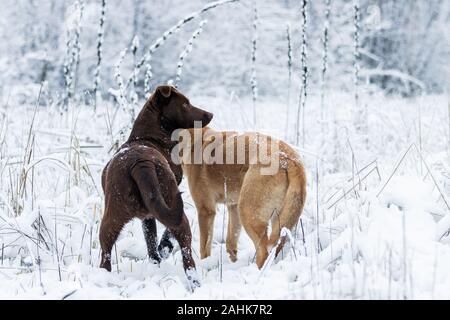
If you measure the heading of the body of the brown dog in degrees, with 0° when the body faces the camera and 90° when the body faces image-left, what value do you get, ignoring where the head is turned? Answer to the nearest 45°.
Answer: approximately 180°

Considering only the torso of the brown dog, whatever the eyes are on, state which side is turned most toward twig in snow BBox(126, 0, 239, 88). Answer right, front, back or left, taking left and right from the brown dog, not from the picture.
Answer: front

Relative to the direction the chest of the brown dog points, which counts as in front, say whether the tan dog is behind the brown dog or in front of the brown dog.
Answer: in front

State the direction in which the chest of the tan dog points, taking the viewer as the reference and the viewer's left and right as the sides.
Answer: facing away from the viewer and to the left of the viewer

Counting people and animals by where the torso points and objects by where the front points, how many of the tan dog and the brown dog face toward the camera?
0

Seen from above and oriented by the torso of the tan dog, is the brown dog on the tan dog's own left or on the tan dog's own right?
on the tan dog's own left
